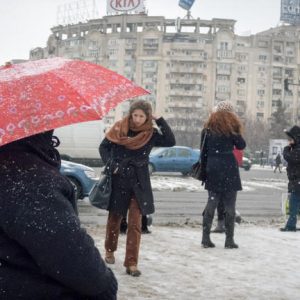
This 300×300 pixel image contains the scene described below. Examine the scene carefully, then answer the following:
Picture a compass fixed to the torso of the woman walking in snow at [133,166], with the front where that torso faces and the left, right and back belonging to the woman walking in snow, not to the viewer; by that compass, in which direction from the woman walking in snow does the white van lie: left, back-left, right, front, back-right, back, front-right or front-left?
back

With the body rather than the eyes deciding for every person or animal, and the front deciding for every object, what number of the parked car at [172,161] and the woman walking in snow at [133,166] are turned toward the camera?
1

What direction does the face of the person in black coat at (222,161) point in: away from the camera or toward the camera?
away from the camera

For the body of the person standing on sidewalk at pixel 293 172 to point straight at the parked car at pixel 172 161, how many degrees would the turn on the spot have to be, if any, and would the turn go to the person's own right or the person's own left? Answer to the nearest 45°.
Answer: approximately 90° to the person's own right

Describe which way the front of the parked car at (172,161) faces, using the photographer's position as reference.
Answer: facing to the left of the viewer
